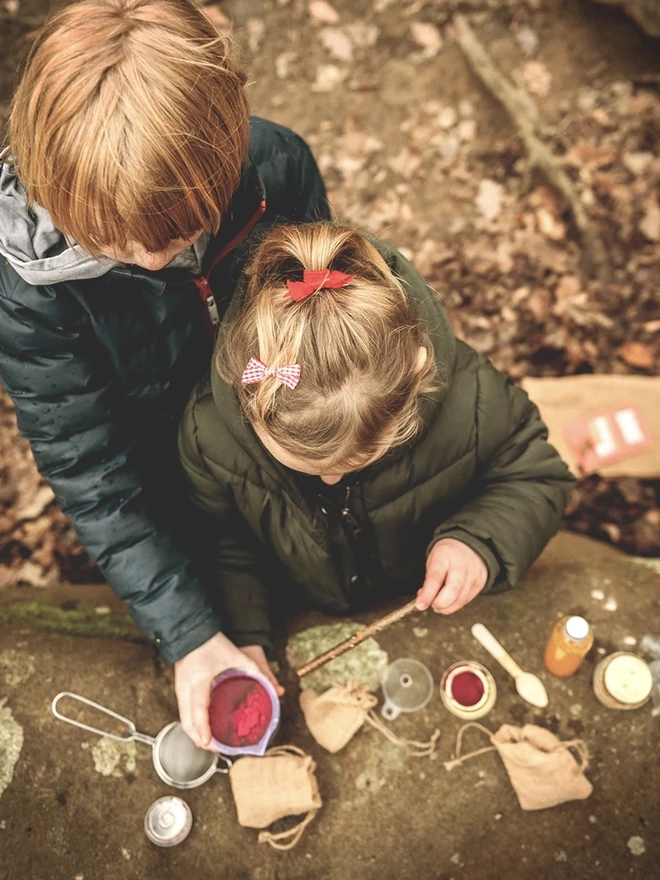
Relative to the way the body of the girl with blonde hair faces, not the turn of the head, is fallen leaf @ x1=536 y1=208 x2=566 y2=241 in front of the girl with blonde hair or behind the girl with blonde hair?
behind

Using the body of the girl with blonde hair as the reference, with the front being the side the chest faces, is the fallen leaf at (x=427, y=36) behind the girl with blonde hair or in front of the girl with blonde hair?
behind

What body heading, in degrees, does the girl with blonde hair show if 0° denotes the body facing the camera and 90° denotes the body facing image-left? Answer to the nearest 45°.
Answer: approximately 0°

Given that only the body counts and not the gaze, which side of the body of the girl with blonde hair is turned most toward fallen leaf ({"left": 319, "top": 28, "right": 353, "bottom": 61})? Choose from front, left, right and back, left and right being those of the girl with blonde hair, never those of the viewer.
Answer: back

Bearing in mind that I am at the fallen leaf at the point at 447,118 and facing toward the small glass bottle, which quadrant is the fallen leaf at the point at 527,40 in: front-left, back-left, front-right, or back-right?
back-left

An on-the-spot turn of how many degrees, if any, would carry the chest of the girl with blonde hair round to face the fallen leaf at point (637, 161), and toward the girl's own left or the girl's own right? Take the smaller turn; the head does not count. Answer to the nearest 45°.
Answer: approximately 135° to the girl's own left

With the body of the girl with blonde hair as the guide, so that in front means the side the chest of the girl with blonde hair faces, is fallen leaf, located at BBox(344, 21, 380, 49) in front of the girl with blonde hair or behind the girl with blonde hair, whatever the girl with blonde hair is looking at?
behind
